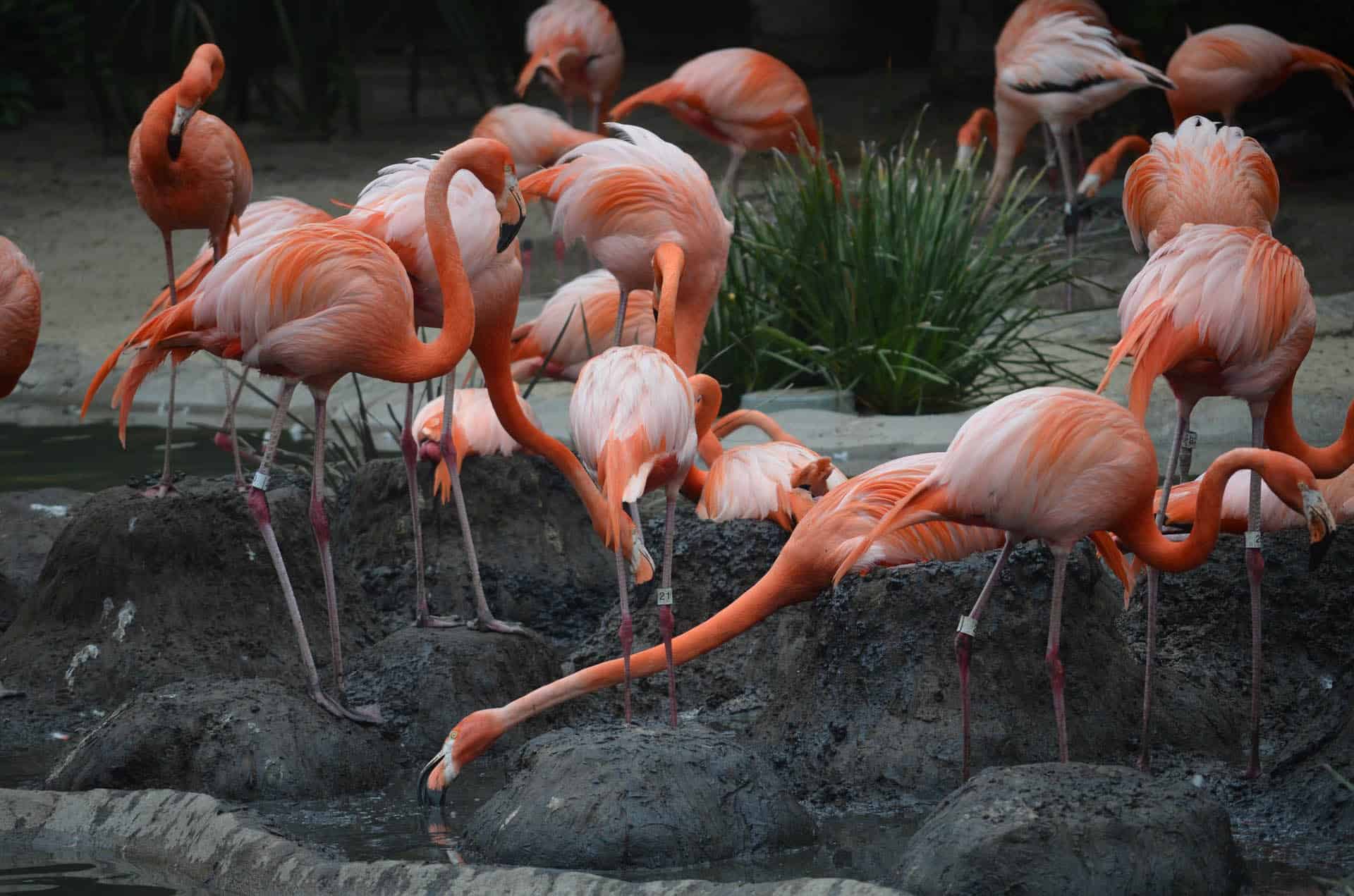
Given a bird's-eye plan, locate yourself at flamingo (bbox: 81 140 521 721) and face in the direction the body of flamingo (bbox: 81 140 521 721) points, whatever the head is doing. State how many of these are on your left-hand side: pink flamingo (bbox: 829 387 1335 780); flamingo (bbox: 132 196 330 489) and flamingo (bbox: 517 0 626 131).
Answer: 2

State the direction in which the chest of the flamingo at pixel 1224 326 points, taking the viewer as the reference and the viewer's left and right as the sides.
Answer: facing away from the viewer and to the right of the viewer

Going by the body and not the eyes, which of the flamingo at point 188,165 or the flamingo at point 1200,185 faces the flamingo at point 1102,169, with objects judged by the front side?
the flamingo at point 1200,185

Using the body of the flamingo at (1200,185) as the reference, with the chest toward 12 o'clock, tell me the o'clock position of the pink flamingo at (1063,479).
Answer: The pink flamingo is roughly at 6 o'clock from the flamingo.

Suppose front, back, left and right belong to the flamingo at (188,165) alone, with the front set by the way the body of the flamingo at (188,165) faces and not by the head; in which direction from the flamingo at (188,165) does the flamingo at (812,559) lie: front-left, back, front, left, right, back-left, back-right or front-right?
left

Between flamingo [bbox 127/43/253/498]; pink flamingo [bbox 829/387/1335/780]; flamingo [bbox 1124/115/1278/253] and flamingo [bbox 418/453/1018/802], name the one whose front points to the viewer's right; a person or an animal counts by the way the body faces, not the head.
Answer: the pink flamingo

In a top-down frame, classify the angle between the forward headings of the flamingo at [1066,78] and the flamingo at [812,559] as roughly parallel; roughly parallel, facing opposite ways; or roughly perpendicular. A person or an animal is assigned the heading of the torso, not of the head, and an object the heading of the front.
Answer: roughly parallel

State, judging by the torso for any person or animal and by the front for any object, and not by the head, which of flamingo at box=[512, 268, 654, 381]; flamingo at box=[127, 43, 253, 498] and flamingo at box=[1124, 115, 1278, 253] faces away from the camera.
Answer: flamingo at box=[1124, 115, 1278, 253]

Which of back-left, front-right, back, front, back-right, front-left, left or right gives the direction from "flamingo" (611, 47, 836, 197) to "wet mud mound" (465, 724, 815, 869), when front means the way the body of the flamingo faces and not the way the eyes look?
left

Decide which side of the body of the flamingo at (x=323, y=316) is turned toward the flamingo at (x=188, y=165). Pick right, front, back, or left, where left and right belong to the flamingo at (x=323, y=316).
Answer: left

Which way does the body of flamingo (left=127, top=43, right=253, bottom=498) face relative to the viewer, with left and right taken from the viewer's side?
facing the viewer and to the left of the viewer

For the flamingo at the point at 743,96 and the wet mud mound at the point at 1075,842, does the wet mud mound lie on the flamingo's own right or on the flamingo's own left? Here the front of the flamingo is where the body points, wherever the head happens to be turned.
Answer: on the flamingo's own left

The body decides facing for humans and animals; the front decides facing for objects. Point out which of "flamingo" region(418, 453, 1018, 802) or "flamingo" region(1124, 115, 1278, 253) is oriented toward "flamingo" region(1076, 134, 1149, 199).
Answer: "flamingo" region(1124, 115, 1278, 253)

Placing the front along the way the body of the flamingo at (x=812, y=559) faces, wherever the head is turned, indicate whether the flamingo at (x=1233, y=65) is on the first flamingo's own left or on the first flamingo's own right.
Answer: on the first flamingo's own right

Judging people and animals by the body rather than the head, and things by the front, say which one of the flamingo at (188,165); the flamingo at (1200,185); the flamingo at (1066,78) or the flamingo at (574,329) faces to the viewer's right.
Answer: the flamingo at (574,329)

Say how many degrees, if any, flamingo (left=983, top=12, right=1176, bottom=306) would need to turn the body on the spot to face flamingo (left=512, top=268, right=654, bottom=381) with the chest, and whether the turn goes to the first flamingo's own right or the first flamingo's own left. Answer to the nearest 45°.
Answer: approximately 45° to the first flamingo's own left

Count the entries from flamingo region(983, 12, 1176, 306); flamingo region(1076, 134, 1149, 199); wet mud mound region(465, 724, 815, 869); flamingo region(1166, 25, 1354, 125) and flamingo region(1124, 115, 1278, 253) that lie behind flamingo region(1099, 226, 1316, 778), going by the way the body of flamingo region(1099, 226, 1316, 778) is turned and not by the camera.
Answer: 1

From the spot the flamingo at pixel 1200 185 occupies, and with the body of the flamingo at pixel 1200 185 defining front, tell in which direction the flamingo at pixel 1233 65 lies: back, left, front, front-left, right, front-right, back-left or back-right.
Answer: front
